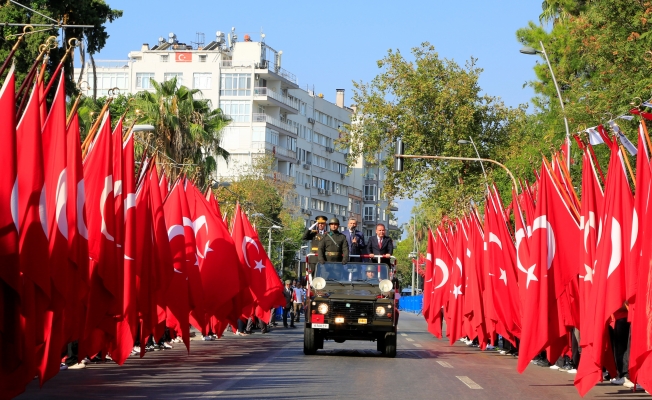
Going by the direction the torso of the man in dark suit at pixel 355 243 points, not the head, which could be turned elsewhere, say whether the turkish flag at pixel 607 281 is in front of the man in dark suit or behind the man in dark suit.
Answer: in front

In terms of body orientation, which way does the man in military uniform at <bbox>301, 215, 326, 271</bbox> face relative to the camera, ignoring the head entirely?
toward the camera

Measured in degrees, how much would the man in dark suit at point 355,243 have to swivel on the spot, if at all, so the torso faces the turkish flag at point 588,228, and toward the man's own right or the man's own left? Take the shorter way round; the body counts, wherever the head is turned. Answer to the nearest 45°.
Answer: approximately 45° to the man's own left

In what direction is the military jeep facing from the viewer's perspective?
toward the camera

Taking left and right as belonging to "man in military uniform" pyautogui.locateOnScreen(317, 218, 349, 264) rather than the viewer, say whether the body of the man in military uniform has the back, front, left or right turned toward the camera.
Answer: front

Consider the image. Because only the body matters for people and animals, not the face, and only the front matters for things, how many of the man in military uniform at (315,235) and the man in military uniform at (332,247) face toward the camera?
2

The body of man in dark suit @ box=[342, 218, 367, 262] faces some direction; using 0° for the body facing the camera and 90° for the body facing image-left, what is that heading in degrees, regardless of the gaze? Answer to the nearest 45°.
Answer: approximately 0°

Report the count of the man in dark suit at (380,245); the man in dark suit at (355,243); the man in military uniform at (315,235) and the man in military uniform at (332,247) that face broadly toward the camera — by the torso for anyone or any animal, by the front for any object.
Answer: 4
